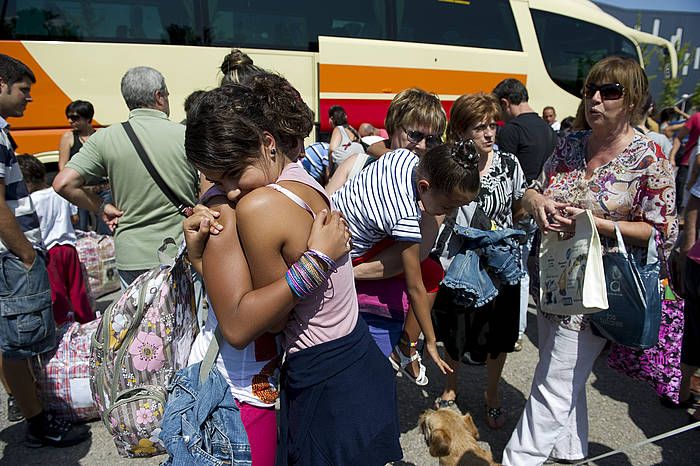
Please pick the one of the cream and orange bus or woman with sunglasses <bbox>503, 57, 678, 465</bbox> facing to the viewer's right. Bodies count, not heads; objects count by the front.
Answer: the cream and orange bus

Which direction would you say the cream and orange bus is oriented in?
to the viewer's right

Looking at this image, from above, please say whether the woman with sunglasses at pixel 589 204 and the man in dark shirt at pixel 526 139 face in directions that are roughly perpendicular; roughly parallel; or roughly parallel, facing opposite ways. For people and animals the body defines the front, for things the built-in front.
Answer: roughly perpendicular

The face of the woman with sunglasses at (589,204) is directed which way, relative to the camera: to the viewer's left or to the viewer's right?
to the viewer's left

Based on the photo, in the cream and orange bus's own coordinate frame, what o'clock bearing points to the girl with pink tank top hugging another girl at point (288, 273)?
The girl with pink tank top hugging another girl is roughly at 3 o'clock from the cream and orange bus.

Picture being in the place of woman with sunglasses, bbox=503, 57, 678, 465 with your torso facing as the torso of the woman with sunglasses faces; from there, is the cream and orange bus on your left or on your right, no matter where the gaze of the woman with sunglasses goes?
on your right

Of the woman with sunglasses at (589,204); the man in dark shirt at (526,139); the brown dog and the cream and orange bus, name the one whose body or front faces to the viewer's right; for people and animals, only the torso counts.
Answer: the cream and orange bus

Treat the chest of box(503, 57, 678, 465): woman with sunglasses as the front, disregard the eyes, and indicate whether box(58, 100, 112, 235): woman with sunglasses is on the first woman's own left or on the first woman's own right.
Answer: on the first woman's own right
